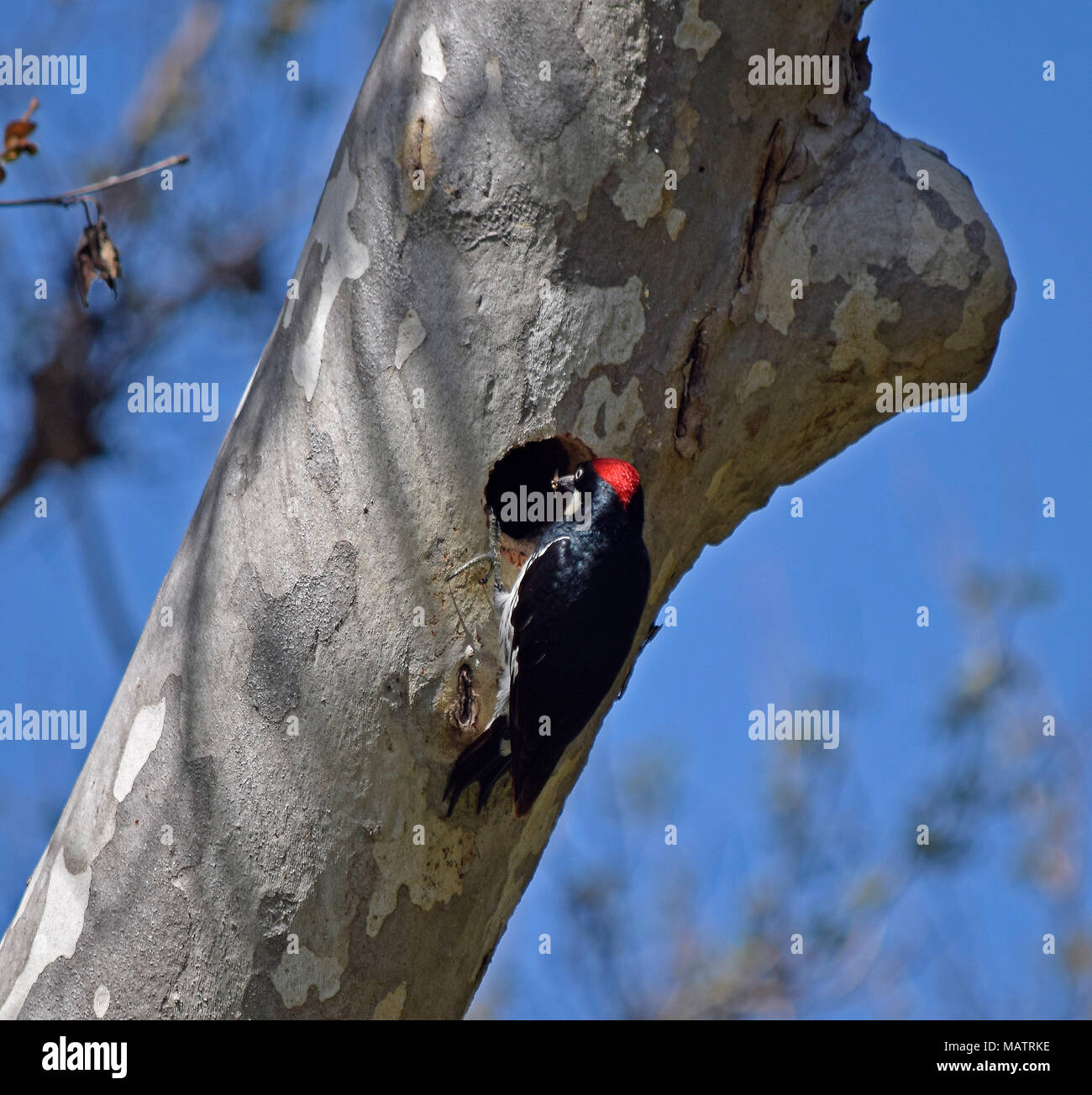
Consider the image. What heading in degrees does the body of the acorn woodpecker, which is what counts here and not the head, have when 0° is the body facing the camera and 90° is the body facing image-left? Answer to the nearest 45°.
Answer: approximately 135°
